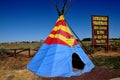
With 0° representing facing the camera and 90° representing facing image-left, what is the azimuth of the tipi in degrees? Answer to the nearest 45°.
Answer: approximately 315°

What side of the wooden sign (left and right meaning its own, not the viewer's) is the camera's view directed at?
front
